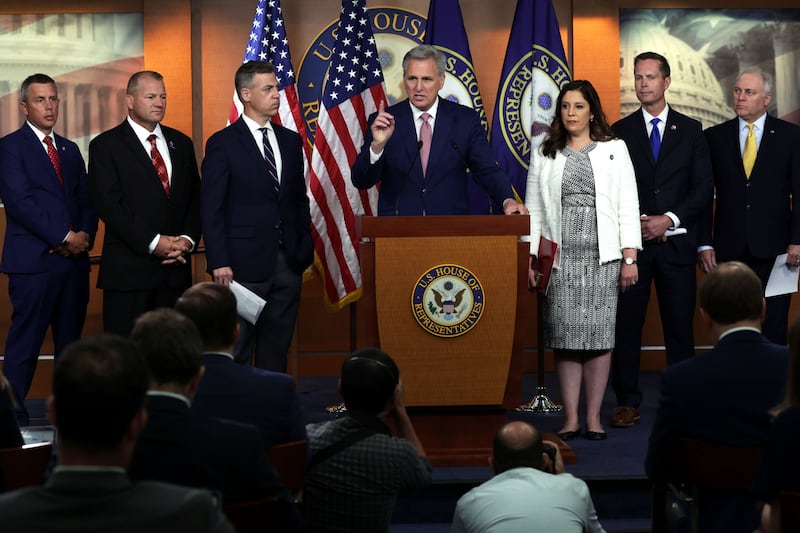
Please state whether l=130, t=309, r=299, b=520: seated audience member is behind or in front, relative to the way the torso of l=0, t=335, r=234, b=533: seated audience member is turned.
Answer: in front

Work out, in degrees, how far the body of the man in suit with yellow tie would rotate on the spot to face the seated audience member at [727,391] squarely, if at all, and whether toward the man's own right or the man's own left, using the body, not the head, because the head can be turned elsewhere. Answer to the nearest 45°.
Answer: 0° — they already face them

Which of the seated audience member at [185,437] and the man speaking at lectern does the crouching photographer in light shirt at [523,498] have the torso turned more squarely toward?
the man speaking at lectern

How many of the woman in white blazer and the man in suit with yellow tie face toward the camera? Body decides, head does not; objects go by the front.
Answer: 2

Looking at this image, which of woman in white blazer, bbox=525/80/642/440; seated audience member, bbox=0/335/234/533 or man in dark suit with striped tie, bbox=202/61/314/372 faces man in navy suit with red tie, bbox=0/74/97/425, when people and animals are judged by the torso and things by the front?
the seated audience member

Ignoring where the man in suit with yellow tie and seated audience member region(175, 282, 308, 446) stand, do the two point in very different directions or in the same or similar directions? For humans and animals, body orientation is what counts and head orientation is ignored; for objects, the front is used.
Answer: very different directions

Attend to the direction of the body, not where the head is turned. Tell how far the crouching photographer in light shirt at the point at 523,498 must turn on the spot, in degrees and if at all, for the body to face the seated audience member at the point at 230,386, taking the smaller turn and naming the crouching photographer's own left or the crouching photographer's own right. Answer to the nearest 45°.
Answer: approximately 90° to the crouching photographer's own left
